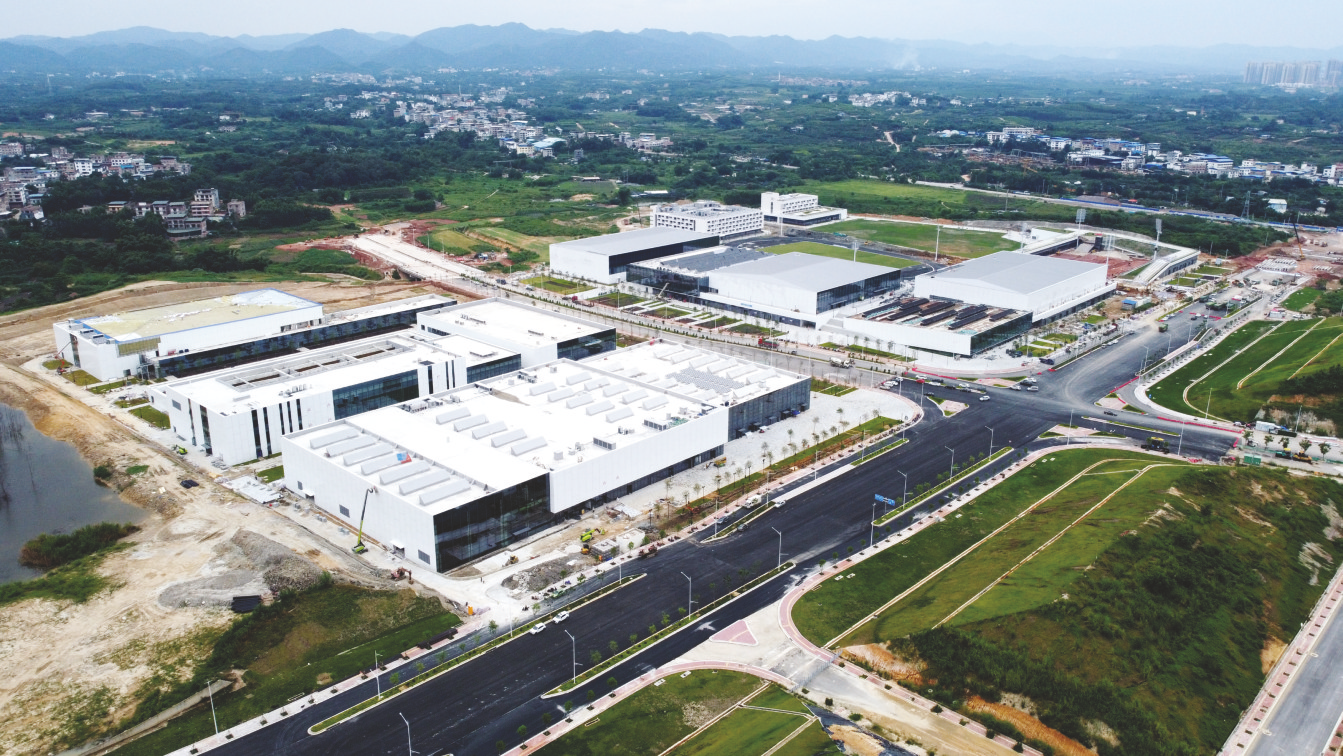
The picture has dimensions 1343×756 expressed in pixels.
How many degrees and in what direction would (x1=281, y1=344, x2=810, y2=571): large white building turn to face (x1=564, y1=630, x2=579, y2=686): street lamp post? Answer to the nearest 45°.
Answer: approximately 45° to its right

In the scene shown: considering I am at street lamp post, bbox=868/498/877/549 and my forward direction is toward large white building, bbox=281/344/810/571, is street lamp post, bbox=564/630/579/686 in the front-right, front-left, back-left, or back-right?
front-left

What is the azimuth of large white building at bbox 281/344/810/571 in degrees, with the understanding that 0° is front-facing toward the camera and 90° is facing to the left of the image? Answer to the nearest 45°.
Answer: approximately 315°

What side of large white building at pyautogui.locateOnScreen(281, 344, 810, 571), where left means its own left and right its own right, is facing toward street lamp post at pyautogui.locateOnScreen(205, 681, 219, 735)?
right

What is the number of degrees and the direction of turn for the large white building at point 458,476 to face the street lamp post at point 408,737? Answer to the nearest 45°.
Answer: approximately 45° to its right

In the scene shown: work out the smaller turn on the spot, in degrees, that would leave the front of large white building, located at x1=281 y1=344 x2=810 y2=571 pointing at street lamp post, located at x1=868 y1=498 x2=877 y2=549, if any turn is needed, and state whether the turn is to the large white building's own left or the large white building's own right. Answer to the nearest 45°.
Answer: approximately 45° to the large white building's own left

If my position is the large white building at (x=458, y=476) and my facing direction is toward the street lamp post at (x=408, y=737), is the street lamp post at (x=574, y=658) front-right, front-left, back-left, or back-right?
front-left
